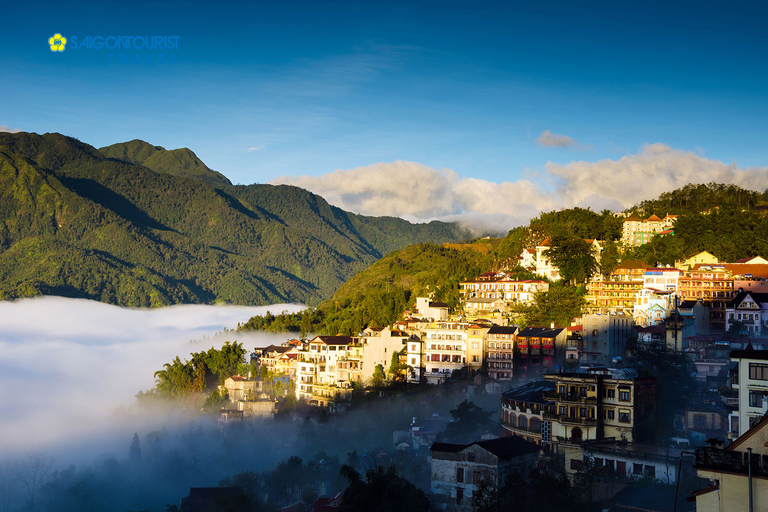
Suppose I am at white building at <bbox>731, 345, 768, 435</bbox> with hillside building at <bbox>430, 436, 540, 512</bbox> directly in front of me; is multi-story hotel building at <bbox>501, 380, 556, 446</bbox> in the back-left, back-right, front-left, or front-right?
front-right

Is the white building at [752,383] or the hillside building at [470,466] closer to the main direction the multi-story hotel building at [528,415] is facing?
the hillside building

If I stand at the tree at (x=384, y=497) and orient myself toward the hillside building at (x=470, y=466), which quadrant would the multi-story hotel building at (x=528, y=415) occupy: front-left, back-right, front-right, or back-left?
front-left

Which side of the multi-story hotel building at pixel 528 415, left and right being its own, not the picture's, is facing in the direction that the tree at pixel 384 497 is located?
front

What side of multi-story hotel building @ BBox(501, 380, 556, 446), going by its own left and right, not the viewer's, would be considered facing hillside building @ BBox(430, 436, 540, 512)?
front

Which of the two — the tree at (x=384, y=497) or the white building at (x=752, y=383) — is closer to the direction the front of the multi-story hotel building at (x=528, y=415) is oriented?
the tree

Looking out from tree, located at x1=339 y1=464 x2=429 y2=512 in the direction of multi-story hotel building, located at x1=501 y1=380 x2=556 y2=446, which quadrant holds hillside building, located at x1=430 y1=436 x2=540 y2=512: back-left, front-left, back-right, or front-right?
front-right

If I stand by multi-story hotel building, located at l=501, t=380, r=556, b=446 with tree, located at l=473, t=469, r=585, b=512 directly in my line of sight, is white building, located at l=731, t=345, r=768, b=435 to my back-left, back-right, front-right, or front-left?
front-left

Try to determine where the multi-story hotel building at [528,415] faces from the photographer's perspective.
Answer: facing the viewer and to the left of the viewer

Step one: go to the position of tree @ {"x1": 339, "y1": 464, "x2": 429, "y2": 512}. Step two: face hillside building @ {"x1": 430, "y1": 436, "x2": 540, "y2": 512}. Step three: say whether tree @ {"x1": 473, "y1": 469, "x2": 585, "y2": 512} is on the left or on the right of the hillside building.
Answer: right

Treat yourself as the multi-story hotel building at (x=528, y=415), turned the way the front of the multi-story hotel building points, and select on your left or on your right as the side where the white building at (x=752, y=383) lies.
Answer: on your left

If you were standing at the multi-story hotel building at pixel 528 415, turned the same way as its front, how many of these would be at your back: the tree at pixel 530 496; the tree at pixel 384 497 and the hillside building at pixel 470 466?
0

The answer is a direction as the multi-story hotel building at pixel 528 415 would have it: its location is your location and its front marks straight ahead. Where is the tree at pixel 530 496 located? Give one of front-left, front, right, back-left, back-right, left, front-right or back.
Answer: front-left
